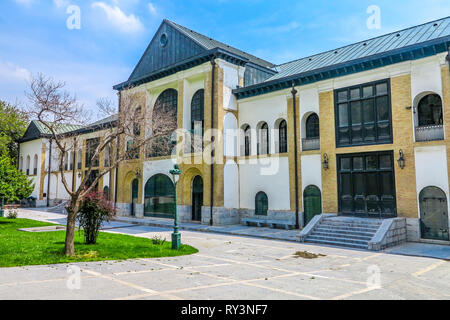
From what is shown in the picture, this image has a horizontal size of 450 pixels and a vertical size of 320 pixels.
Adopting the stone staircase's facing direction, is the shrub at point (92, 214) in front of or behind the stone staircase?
in front

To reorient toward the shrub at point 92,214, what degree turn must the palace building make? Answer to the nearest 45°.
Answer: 0° — it already faces it

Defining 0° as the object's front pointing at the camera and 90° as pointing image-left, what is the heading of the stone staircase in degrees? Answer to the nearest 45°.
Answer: approximately 45°

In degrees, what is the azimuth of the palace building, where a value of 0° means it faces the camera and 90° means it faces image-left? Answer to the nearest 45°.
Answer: approximately 45°
